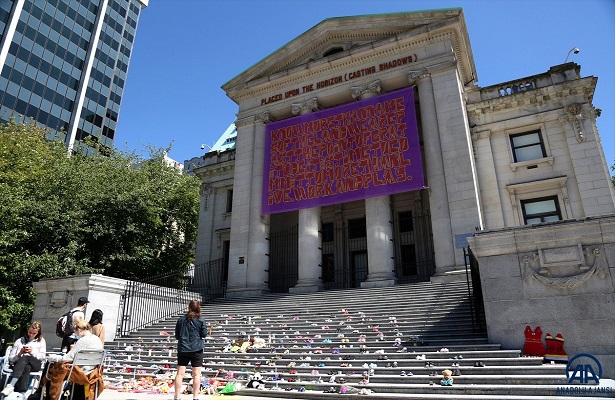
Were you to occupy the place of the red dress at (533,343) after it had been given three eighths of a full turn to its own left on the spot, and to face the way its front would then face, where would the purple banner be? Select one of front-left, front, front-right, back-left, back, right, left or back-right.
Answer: left

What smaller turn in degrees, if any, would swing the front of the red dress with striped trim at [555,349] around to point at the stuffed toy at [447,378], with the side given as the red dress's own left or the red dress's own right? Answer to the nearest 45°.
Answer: approximately 45° to the red dress's own right

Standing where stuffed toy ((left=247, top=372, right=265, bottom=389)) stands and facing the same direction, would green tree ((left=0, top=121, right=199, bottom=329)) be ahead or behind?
behind

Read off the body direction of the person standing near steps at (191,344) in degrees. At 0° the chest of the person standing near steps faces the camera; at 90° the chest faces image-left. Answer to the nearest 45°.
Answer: approximately 180°

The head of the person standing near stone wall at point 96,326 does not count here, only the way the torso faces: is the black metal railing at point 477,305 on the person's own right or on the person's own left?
on the person's own right

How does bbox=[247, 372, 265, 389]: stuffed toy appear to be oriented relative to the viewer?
toward the camera

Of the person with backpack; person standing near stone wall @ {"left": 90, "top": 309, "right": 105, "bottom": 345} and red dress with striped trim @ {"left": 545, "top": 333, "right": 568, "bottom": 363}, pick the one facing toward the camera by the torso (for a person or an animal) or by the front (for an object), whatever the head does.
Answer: the red dress with striped trim

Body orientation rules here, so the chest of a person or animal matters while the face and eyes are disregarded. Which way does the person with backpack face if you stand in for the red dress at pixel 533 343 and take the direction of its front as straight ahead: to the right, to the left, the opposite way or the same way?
the opposite way

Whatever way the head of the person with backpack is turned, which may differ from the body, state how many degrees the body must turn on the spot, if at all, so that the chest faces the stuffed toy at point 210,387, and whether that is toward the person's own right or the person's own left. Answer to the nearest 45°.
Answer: approximately 45° to the person's own right

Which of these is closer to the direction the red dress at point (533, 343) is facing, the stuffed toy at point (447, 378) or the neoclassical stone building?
the stuffed toy

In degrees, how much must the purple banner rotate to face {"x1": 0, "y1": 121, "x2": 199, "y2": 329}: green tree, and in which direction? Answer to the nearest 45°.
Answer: approximately 45° to its right

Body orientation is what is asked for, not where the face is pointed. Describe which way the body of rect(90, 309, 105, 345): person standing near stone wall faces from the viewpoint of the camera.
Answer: away from the camera

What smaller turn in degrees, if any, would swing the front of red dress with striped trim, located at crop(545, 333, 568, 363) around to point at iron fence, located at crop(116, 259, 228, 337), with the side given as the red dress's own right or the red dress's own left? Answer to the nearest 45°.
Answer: approximately 90° to the red dress's own right

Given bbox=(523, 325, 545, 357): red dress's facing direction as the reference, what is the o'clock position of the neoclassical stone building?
The neoclassical stone building is roughly at 5 o'clock from the red dress.

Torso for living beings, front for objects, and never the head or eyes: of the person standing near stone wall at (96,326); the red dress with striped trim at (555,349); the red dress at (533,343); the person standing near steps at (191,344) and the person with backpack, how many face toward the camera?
2

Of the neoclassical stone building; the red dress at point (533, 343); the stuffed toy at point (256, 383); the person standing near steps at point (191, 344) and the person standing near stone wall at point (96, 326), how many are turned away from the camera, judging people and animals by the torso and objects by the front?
2

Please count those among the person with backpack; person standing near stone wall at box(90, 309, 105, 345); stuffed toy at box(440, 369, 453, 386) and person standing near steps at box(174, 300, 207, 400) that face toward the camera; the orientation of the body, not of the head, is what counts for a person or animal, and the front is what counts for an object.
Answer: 1

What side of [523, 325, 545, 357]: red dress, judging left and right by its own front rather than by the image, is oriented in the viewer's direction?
front
